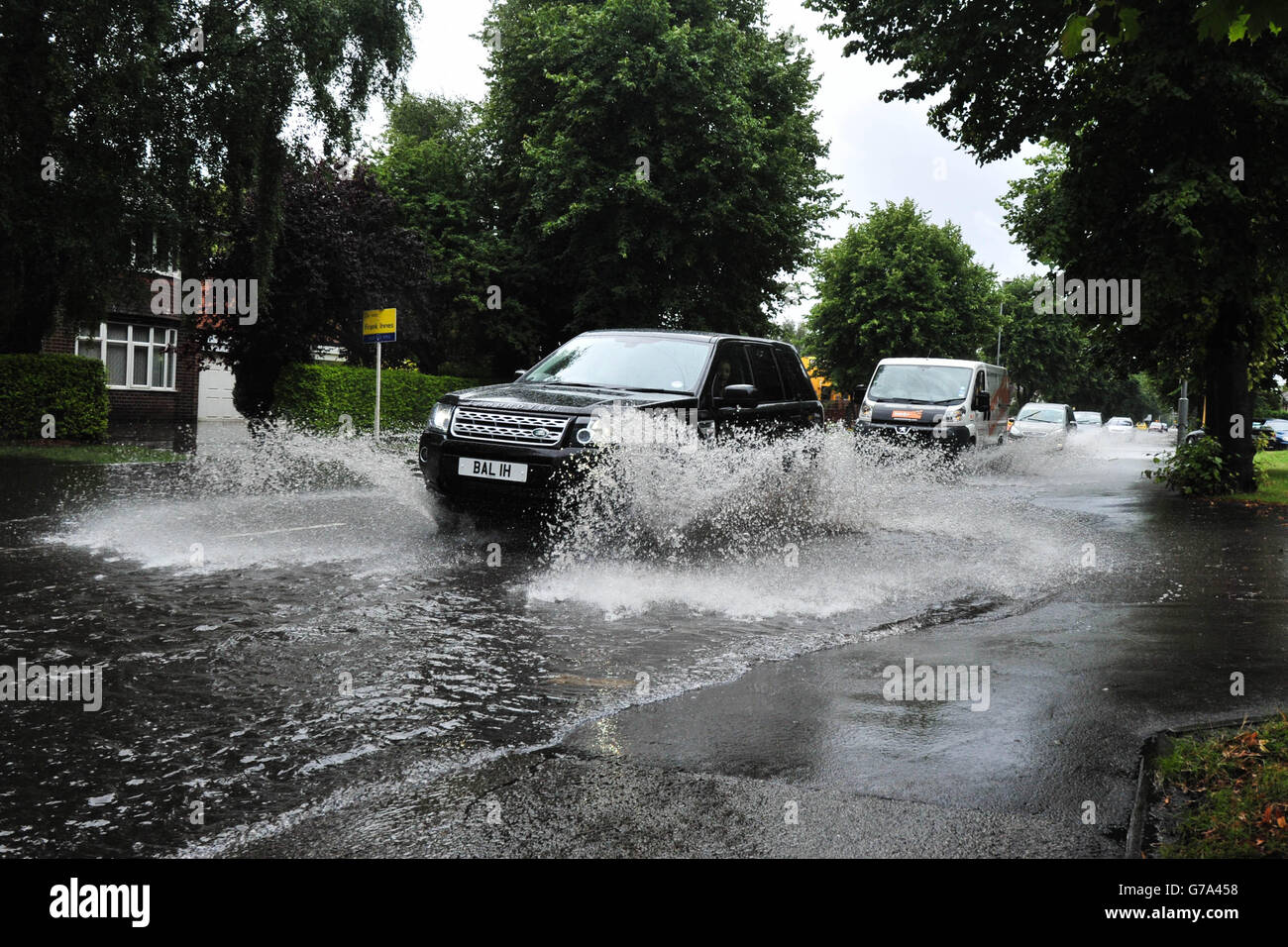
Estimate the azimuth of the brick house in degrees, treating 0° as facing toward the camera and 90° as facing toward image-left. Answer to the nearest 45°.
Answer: approximately 0°

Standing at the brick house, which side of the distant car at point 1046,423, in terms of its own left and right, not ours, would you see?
front

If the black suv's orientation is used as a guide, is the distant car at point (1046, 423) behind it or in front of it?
behind

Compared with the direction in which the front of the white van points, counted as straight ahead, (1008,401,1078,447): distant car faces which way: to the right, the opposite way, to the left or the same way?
the same way

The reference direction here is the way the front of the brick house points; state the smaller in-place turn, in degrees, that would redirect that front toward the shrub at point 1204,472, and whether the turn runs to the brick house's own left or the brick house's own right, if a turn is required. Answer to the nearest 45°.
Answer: approximately 45° to the brick house's own left

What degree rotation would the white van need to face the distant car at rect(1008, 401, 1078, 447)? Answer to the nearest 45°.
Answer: approximately 135° to its right

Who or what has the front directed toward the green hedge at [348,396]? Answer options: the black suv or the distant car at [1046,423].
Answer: the distant car

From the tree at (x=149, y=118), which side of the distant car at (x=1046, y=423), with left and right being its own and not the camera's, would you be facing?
front

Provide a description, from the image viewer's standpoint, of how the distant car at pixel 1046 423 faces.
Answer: facing the viewer and to the left of the viewer
